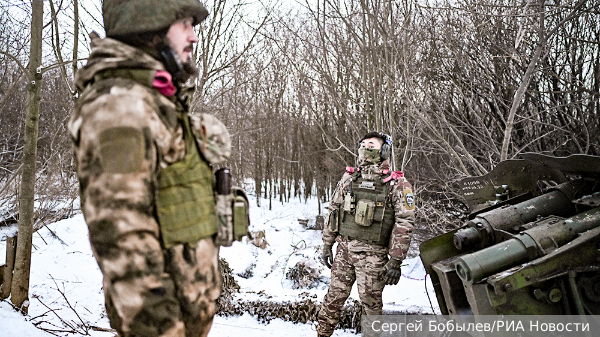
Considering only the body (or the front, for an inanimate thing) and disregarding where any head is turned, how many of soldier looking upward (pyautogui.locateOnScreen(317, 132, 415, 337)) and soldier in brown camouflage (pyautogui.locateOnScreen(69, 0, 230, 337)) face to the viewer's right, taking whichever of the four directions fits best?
1

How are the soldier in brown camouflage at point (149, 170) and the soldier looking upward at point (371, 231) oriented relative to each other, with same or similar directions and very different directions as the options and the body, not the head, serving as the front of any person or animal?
very different directions

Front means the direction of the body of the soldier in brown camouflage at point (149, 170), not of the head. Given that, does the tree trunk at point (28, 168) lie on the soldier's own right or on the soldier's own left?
on the soldier's own left

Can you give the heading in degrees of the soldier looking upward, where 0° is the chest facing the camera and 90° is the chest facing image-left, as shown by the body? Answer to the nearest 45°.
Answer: approximately 45°

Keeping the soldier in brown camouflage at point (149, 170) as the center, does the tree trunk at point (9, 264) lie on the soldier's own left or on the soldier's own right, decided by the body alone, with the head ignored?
on the soldier's own left

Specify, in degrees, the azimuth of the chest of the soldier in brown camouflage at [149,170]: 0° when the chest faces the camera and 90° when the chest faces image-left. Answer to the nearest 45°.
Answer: approximately 270°

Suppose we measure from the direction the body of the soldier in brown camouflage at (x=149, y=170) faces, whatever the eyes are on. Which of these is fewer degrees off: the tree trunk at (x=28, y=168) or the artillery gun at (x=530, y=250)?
the artillery gun

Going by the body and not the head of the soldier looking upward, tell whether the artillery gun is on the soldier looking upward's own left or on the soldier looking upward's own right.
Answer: on the soldier looking upward's own left
